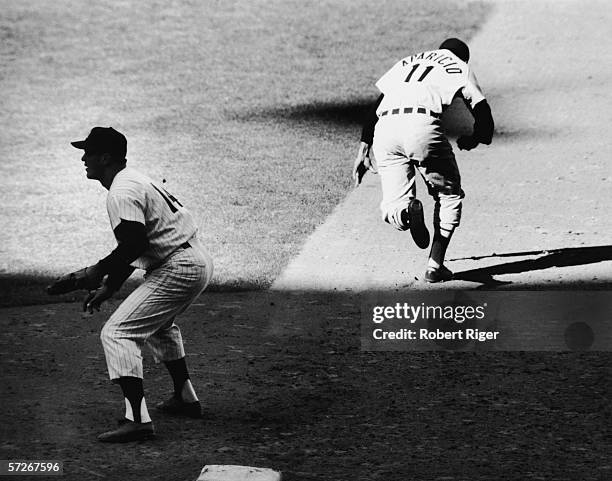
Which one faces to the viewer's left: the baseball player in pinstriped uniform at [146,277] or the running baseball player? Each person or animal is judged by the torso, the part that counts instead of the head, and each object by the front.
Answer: the baseball player in pinstriped uniform

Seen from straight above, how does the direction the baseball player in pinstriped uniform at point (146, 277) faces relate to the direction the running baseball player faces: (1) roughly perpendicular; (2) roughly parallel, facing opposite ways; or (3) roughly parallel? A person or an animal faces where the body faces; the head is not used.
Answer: roughly perpendicular

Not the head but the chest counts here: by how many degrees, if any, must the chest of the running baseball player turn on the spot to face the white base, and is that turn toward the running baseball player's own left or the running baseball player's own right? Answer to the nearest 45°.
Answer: approximately 180°

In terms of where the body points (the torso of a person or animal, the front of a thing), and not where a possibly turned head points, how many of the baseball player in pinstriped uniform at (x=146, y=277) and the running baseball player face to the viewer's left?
1

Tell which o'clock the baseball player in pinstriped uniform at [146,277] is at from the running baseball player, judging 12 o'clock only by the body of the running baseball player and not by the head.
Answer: The baseball player in pinstriped uniform is roughly at 7 o'clock from the running baseball player.

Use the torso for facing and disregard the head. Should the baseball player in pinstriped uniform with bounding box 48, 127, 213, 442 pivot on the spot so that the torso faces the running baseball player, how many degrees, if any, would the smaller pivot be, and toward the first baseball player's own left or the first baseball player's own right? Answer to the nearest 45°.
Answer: approximately 135° to the first baseball player's own right

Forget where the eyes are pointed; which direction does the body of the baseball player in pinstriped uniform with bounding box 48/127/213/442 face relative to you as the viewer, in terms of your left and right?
facing to the left of the viewer

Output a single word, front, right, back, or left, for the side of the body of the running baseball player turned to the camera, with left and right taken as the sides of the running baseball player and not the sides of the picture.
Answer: back

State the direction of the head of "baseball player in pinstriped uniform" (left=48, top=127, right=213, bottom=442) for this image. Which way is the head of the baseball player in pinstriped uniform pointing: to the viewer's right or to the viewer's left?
to the viewer's left
